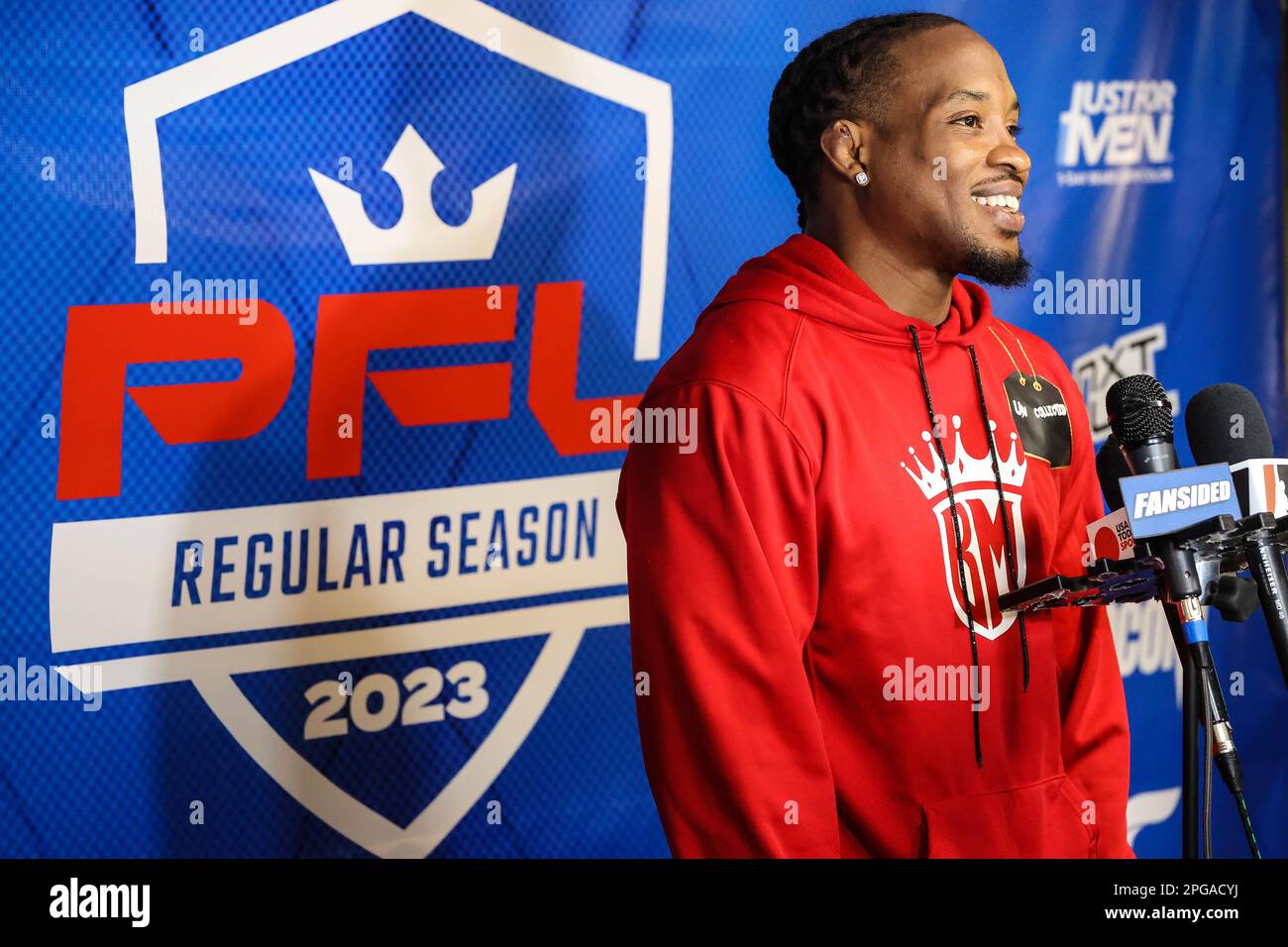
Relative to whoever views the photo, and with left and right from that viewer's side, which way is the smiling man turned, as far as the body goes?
facing the viewer and to the right of the viewer

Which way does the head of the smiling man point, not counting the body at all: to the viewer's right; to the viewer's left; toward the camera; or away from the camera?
to the viewer's right
